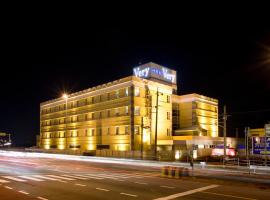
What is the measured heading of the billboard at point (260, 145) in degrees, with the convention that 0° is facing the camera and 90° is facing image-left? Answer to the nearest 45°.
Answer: approximately 0°
